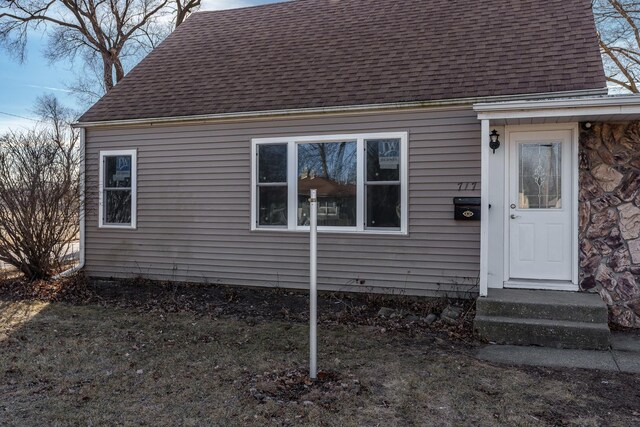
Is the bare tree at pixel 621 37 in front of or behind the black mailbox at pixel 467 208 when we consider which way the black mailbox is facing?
behind

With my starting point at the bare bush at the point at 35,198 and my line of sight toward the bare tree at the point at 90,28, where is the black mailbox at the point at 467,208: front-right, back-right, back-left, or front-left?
back-right

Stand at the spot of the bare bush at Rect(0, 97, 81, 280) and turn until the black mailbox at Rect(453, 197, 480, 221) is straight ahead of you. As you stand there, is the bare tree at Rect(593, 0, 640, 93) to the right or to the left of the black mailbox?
left

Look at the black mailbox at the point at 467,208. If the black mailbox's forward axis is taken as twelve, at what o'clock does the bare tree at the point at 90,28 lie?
The bare tree is roughly at 4 o'clock from the black mailbox.

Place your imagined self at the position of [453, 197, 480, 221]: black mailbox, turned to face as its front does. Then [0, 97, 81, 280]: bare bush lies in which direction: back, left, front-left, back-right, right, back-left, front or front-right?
right

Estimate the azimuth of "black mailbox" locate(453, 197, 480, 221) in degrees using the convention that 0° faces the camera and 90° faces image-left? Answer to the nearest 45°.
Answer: approximately 0°
